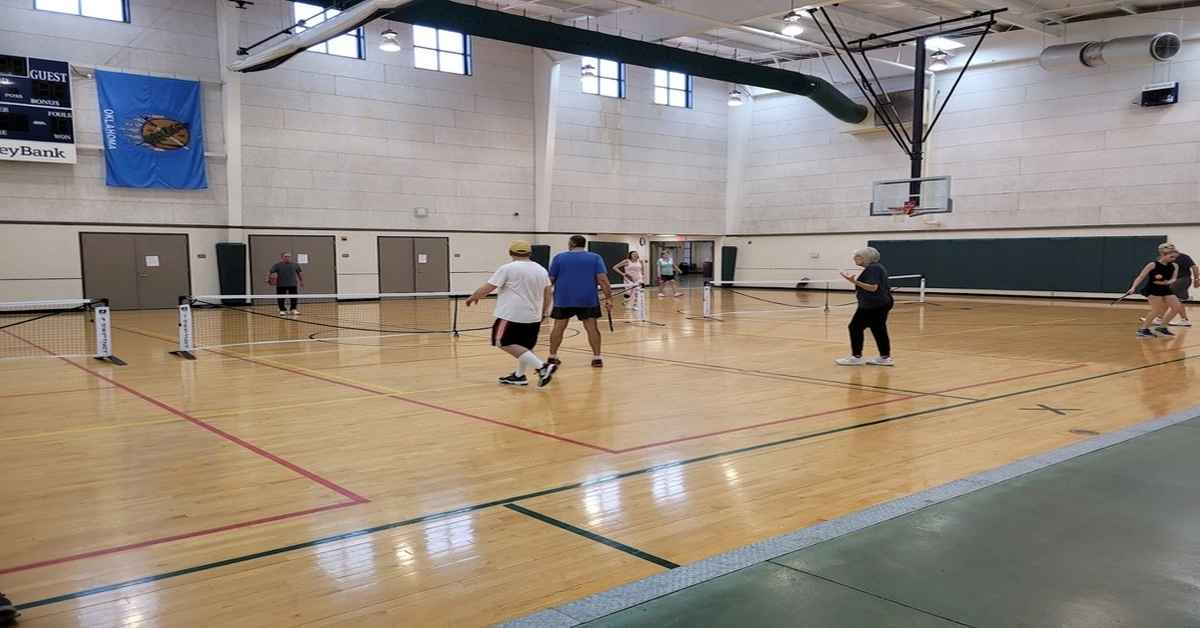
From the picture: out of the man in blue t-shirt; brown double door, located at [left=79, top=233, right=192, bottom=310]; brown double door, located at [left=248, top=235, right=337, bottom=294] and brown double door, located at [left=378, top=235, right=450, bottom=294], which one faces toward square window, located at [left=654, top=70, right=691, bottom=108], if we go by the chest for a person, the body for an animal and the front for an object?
the man in blue t-shirt

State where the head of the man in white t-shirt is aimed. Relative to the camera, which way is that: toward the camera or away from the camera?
away from the camera

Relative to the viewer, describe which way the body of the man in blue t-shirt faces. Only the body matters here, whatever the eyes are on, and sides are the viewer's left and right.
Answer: facing away from the viewer

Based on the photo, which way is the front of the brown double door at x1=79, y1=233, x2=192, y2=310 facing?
toward the camera

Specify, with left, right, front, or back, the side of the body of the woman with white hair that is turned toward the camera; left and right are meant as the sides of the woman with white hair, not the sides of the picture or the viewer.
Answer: left

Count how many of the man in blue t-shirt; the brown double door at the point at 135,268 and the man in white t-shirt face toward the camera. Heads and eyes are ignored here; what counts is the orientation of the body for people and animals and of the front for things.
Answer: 1

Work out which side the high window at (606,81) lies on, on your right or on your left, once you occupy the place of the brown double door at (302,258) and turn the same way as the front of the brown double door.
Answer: on your left

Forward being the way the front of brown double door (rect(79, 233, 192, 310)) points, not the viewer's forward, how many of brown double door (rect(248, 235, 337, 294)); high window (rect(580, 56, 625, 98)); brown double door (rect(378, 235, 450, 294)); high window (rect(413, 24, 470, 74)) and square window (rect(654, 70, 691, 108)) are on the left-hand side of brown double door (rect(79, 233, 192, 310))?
5

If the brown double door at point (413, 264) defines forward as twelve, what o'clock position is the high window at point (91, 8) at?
The high window is roughly at 2 o'clock from the brown double door.

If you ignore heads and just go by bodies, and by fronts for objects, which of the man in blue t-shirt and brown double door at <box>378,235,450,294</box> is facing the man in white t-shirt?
the brown double door

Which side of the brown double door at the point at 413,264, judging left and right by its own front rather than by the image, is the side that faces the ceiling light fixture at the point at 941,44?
left

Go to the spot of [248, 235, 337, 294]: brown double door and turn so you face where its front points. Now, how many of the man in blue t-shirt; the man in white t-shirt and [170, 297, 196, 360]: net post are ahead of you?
3

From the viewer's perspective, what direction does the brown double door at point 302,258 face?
toward the camera

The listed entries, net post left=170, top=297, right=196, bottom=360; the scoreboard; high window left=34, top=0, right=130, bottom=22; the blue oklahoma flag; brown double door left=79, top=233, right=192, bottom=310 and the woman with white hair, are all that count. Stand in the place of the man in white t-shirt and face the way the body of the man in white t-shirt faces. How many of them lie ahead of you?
5

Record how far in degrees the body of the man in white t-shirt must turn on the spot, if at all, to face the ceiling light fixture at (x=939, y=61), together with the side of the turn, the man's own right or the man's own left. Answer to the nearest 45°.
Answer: approximately 90° to the man's own right

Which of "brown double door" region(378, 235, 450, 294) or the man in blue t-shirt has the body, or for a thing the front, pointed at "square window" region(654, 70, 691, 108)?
the man in blue t-shirt

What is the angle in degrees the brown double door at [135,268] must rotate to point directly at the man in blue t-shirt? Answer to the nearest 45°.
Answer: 0° — it already faces them

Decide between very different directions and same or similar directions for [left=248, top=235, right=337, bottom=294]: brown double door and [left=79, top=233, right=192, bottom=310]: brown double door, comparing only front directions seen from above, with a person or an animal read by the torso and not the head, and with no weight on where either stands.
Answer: same or similar directions
